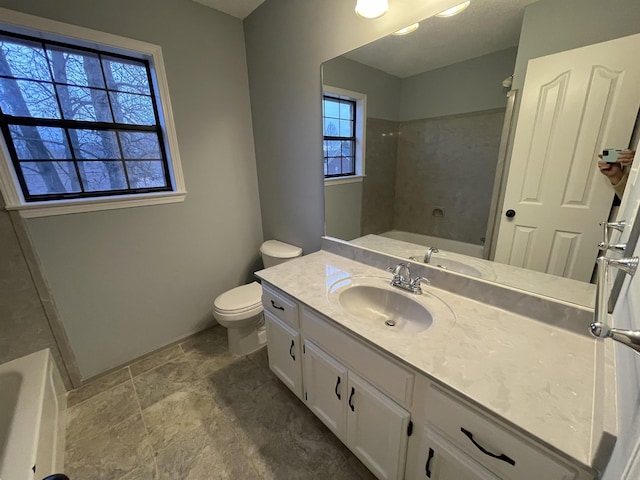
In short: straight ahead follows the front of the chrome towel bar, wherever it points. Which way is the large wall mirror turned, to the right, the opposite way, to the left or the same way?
to the left

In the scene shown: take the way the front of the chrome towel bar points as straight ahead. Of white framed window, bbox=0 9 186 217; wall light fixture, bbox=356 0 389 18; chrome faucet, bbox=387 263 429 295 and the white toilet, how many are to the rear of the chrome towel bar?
0

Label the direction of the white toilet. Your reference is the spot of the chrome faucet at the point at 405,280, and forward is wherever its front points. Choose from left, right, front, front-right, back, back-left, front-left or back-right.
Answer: front-right

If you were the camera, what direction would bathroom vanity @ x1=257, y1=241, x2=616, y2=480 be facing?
facing the viewer and to the left of the viewer

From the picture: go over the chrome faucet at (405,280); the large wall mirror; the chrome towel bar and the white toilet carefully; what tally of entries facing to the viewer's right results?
0

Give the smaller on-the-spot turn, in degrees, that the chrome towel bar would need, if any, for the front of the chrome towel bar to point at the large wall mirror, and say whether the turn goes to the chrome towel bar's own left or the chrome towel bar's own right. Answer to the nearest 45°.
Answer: approximately 45° to the chrome towel bar's own right

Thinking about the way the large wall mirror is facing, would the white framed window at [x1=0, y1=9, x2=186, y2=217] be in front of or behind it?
in front

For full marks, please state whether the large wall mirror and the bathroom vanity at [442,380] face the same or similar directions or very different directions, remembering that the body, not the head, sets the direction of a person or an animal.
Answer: same or similar directions

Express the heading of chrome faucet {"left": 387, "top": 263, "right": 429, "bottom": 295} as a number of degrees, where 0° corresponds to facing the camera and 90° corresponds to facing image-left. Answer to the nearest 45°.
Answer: approximately 45°

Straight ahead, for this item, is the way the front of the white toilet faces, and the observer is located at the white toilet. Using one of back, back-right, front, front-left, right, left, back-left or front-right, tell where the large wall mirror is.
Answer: left

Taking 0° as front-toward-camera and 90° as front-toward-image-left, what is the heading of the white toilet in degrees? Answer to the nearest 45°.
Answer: approximately 45°

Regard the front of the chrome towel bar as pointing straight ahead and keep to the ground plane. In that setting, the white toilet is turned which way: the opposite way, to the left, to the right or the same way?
to the left

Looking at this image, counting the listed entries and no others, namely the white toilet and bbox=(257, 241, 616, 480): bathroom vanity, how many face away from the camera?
0

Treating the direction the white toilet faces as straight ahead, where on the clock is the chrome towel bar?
The chrome towel bar is roughly at 10 o'clock from the white toilet.

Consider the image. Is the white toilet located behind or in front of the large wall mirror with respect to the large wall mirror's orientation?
in front

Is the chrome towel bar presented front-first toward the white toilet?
yes
